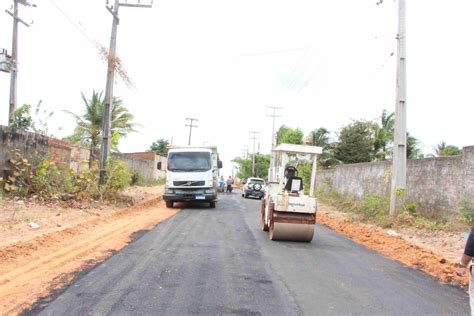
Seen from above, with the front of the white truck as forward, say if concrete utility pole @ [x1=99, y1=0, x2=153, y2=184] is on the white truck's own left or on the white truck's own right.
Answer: on the white truck's own right

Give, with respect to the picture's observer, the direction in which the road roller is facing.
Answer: facing the viewer

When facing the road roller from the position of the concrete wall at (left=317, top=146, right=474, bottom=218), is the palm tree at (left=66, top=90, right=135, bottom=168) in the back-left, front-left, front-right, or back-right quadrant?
front-right

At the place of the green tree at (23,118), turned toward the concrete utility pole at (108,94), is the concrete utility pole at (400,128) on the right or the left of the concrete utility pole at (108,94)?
right

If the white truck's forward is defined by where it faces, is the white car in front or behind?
behind

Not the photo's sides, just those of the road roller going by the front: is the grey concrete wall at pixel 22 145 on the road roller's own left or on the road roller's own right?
on the road roller's own right

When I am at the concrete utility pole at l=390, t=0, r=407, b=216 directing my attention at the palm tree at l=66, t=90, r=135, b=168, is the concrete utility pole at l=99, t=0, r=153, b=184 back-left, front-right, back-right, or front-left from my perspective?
front-left

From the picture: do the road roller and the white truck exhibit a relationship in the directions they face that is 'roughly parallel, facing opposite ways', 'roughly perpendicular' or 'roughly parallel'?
roughly parallel

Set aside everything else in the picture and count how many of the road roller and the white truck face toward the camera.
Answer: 2

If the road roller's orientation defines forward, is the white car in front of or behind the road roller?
behind

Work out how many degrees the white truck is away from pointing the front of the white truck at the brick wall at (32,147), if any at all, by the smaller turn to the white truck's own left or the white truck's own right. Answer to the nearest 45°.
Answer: approximately 45° to the white truck's own right
